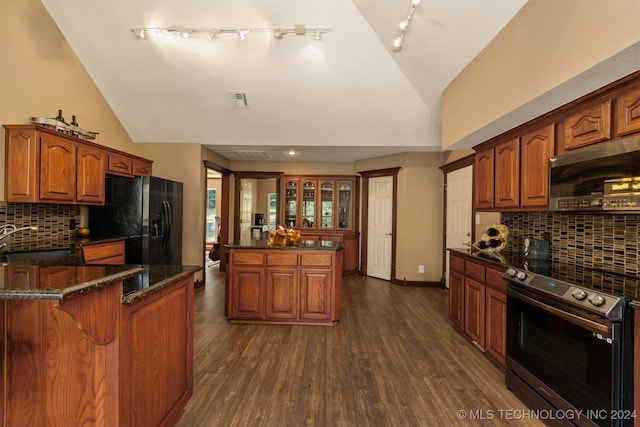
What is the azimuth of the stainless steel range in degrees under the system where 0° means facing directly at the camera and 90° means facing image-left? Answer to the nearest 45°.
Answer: approximately 45°

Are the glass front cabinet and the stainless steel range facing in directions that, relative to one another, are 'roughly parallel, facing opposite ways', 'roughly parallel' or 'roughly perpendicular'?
roughly perpendicular

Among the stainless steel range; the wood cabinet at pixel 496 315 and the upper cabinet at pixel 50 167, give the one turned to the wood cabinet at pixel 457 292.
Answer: the upper cabinet

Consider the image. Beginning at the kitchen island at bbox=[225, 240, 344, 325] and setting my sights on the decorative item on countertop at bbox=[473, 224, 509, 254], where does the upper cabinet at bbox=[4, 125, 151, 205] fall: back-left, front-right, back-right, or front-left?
back-right

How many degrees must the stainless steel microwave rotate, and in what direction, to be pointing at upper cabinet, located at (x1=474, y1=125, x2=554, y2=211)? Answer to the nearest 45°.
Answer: approximately 90° to its right

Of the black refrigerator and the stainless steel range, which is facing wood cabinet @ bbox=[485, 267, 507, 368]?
the black refrigerator

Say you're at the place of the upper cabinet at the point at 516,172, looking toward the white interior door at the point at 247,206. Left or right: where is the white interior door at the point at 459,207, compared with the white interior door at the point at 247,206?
right

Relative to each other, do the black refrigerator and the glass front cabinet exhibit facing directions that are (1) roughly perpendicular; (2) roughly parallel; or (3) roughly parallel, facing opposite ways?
roughly perpendicular

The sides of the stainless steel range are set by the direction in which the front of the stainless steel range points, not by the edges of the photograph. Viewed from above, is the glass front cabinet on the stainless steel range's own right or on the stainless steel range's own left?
on the stainless steel range's own right

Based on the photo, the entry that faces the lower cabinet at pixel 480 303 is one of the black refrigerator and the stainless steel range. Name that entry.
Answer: the black refrigerator

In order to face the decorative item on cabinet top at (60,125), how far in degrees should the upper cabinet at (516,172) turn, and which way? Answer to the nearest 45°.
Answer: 0° — it already faces it
